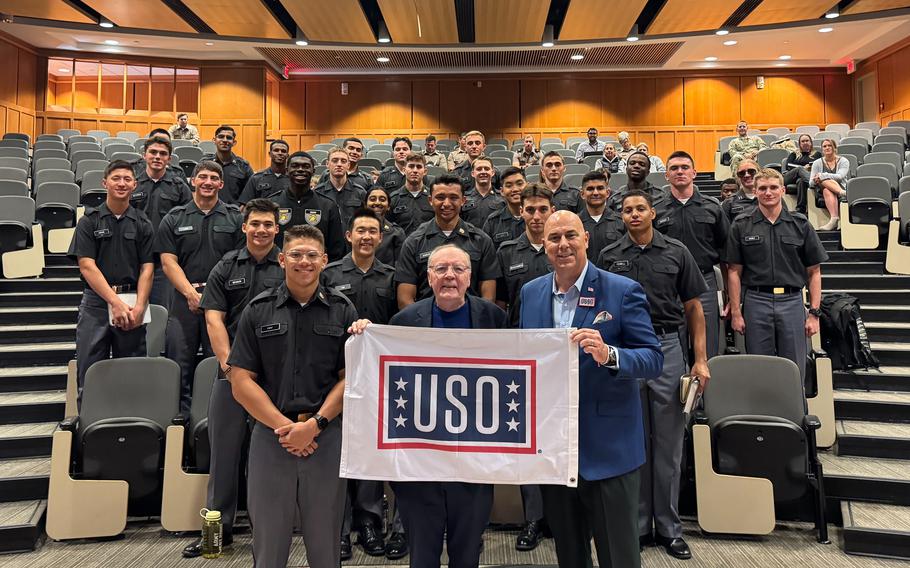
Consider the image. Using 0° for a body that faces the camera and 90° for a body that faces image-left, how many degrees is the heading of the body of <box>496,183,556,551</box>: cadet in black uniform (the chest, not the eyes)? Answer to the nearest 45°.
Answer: approximately 0°

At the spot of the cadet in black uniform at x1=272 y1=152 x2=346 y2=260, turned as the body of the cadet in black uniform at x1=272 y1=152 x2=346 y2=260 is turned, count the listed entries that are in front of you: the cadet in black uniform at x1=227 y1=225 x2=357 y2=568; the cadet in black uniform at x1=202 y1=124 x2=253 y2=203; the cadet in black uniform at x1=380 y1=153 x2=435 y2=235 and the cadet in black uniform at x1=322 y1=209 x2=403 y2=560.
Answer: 2

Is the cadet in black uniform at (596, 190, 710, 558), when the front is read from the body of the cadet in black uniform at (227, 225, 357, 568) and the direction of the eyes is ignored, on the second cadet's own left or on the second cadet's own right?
on the second cadet's own left

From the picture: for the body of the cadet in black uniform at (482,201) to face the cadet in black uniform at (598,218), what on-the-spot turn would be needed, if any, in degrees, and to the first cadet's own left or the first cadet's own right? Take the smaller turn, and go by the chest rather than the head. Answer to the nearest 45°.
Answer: approximately 45° to the first cadet's own left

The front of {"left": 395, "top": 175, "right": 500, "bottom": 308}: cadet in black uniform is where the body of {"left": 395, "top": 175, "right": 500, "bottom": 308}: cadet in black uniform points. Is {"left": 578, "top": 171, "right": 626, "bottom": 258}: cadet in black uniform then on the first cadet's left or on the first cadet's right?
on the first cadet's left
